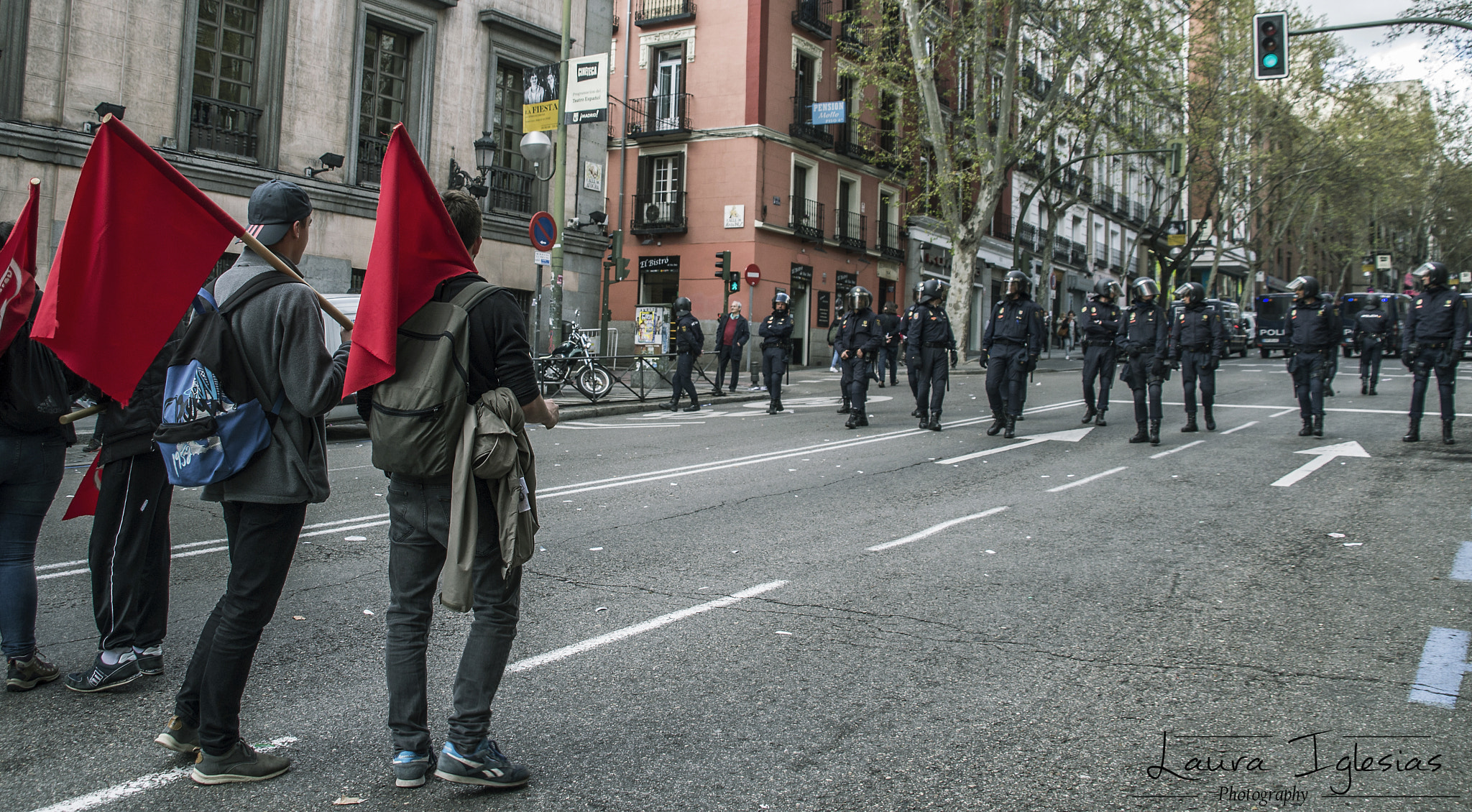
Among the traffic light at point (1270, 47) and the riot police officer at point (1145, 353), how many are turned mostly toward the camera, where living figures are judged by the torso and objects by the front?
2

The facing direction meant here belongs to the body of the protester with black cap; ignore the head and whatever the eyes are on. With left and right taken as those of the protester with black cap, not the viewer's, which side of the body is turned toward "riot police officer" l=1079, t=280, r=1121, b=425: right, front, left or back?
front

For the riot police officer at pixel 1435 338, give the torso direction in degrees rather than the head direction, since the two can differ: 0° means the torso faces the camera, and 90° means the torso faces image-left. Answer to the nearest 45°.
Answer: approximately 45°

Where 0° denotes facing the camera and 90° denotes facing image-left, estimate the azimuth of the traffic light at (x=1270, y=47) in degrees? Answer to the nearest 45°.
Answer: approximately 0°

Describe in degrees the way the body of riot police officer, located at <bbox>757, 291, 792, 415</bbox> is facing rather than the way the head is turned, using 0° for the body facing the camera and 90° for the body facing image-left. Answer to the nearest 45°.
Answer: approximately 0°

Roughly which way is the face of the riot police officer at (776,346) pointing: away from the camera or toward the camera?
toward the camera

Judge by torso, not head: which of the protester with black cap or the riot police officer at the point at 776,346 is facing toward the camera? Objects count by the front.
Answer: the riot police officer
